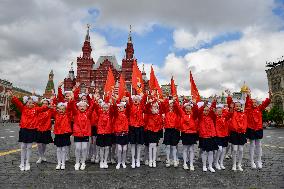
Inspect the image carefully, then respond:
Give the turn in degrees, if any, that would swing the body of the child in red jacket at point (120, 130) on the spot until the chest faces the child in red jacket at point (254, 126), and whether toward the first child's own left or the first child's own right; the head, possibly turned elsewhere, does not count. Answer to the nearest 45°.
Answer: approximately 90° to the first child's own left

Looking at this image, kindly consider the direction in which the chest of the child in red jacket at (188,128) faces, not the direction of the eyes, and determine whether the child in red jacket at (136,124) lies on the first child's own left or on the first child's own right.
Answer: on the first child's own right

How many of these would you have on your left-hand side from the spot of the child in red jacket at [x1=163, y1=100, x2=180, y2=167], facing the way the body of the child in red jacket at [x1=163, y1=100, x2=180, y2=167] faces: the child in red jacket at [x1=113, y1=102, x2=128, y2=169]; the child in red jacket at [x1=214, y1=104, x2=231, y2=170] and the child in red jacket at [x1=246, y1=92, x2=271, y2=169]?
2

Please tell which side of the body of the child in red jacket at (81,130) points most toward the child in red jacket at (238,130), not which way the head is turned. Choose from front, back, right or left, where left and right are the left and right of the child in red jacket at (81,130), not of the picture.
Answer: left

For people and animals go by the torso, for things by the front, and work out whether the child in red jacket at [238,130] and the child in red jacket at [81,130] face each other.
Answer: no

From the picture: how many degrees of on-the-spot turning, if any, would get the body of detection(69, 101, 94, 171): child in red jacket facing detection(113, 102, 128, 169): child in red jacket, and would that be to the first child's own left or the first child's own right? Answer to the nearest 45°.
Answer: approximately 90° to the first child's own left

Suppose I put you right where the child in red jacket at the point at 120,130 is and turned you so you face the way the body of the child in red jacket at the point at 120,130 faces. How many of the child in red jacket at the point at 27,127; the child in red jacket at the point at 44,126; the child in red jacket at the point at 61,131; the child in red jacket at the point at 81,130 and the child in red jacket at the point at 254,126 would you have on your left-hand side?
1

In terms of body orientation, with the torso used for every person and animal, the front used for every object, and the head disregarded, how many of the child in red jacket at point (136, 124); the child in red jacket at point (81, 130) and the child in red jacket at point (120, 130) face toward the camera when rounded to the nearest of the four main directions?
3

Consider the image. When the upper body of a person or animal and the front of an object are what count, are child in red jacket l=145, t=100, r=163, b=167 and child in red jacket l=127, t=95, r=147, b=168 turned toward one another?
no

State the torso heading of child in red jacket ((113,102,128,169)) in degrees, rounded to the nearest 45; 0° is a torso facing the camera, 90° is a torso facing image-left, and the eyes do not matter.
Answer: approximately 0°

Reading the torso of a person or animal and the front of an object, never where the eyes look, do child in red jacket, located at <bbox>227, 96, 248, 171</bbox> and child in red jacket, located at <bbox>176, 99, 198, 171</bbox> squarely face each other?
no

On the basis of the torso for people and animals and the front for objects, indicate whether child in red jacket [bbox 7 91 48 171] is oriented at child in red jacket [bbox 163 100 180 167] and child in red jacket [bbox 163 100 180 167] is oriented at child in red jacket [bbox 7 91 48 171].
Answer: no

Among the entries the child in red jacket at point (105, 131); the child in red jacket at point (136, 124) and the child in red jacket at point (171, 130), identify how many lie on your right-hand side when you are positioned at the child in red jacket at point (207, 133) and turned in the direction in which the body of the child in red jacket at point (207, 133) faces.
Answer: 3

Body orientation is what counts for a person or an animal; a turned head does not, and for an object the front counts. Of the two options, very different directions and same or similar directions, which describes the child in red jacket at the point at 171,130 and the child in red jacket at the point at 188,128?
same or similar directions

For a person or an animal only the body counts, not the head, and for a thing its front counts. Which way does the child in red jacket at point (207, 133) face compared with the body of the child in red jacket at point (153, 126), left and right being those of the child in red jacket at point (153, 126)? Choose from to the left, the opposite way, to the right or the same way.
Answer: the same way

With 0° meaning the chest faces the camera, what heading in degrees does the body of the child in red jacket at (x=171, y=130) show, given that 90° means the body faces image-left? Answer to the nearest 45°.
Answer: approximately 0°

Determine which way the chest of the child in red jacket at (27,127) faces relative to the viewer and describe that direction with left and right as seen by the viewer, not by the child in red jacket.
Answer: facing the viewer

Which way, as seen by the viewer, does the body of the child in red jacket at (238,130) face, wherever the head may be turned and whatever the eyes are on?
toward the camera

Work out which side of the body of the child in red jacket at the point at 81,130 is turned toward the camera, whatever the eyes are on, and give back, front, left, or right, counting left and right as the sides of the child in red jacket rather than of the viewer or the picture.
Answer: front

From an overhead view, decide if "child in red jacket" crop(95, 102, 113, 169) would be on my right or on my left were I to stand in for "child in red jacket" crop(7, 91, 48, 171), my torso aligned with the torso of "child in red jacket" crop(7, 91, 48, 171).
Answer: on my left
